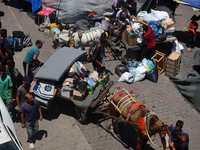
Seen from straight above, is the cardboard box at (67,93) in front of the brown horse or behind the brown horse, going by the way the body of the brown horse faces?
behind

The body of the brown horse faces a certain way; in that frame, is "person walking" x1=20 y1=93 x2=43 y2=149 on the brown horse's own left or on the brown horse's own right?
on the brown horse's own right

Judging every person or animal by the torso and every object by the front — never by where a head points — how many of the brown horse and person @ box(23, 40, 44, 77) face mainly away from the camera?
0

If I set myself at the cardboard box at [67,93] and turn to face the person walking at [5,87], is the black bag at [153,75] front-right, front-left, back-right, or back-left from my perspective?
back-right

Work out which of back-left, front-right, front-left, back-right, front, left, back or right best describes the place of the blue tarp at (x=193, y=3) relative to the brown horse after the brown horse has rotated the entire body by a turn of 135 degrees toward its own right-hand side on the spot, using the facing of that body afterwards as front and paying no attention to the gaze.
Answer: right

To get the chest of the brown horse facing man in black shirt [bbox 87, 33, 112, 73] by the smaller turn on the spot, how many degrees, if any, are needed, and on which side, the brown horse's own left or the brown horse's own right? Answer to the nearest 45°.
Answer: approximately 180°

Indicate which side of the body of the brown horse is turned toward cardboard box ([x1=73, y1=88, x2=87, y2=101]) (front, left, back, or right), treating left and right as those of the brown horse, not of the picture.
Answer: back

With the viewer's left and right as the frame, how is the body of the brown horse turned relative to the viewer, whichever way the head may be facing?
facing the viewer and to the right of the viewer
